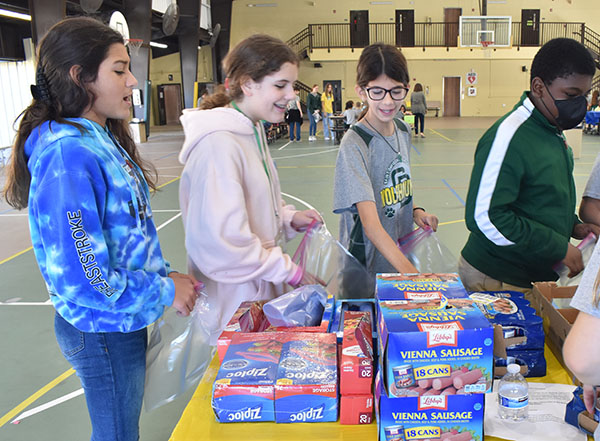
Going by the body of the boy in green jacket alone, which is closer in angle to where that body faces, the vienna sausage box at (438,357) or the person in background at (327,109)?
the vienna sausage box

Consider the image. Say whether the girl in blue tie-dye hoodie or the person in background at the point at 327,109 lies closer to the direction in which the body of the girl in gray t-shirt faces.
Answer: the girl in blue tie-dye hoodie

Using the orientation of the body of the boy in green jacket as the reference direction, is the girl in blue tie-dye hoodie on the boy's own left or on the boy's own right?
on the boy's own right

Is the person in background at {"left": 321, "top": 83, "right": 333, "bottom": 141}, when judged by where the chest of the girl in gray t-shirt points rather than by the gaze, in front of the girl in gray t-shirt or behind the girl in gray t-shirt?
behind

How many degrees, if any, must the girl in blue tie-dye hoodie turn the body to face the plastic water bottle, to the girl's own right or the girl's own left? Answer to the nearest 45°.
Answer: approximately 45° to the girl's own right
